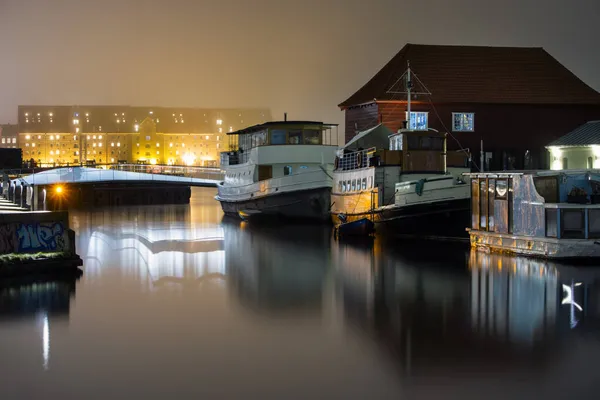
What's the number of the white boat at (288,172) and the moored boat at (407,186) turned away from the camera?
0

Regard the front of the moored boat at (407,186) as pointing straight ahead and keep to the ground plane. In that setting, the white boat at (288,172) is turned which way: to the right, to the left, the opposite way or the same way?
the same way
